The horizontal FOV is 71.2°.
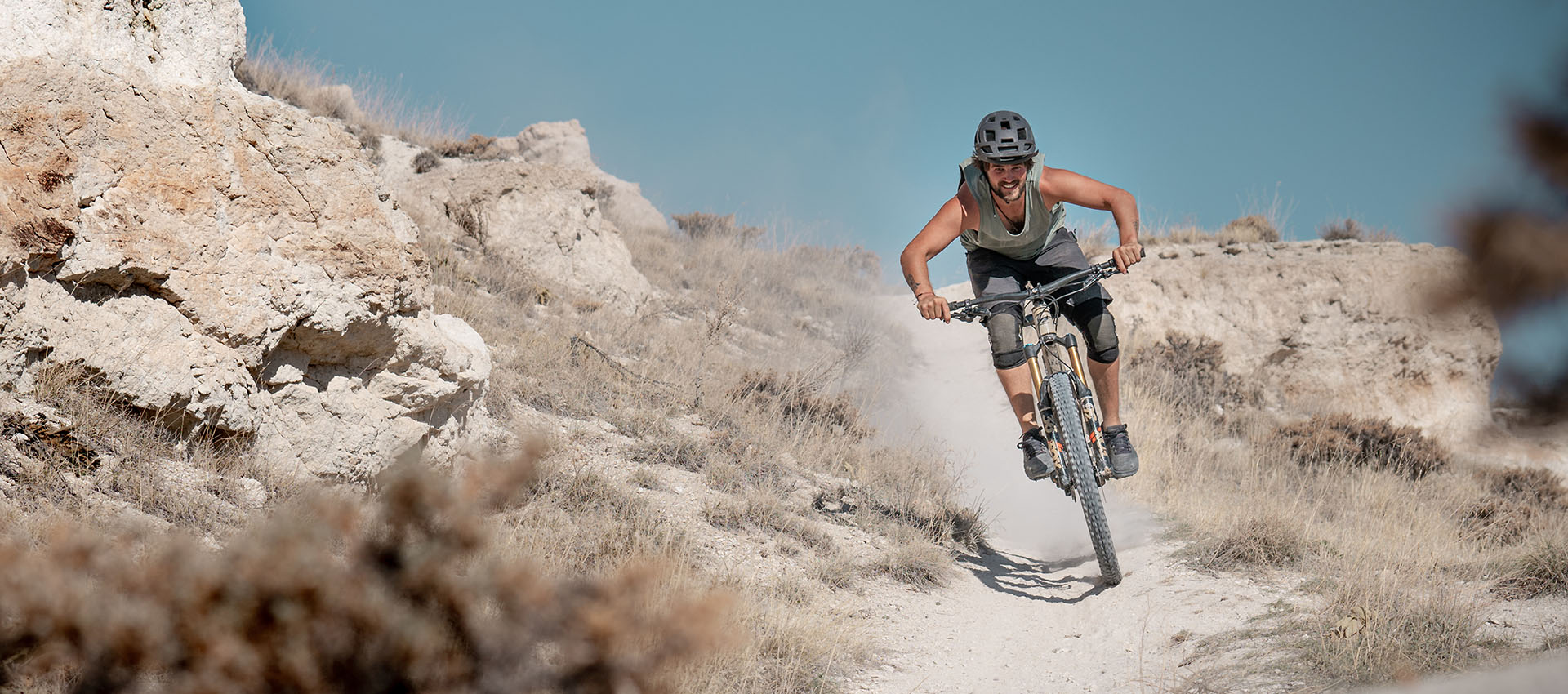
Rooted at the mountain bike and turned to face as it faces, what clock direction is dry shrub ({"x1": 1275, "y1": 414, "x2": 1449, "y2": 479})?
The dry shrub is roughly at 7 o'clock from the mountain bike.

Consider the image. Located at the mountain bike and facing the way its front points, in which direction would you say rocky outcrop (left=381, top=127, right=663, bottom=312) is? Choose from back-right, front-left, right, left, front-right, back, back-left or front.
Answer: back-right

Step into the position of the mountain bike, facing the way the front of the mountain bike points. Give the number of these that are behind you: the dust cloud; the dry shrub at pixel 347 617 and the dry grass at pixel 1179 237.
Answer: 2

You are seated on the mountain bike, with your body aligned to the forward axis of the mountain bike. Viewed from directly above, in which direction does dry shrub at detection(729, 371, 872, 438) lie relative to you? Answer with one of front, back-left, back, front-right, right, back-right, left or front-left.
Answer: back-right

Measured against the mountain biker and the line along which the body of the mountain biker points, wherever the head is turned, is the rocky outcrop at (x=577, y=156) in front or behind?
behind

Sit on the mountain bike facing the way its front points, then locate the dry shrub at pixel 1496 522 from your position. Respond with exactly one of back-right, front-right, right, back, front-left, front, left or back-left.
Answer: back-left

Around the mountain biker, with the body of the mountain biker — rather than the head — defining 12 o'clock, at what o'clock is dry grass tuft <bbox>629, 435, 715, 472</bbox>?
The dry grass tuft is roughly at 4 o'clock from the mountain biker.

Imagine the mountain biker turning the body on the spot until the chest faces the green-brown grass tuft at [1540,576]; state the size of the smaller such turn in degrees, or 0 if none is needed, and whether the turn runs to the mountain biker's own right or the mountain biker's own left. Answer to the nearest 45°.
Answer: approximately 90° to the mountain biker's own left

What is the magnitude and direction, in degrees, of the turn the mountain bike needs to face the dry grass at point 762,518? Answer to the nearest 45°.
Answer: approximately 90° to its right

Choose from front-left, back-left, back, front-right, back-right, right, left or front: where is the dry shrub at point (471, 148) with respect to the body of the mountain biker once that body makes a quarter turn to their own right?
front-right

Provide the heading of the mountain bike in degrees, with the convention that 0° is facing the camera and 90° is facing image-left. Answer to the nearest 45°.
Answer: approximately 0°

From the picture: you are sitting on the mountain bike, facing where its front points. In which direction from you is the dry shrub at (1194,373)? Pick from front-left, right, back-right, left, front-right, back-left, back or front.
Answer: back

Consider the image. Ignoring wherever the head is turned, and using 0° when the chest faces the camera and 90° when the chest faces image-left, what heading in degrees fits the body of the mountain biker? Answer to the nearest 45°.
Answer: approximately 0°

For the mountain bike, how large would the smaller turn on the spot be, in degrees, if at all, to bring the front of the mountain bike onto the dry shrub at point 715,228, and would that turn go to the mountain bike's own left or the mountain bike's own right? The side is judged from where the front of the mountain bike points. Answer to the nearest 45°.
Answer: approximately 135° to the mountain bike's own right
